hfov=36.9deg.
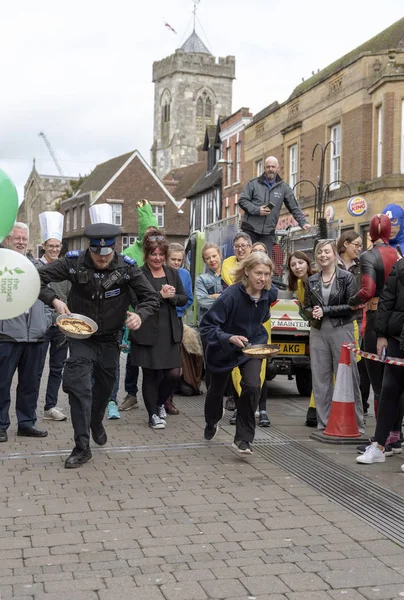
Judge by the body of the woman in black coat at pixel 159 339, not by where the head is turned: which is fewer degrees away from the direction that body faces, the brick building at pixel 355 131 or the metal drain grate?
the metal drain grate

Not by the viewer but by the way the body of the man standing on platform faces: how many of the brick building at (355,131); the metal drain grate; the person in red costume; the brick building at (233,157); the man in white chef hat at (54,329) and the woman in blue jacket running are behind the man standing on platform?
2

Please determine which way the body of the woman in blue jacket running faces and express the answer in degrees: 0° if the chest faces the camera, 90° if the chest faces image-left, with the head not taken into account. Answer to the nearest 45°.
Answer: approximately 315°

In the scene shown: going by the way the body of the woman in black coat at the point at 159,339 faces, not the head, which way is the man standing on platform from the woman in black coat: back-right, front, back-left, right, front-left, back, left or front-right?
left

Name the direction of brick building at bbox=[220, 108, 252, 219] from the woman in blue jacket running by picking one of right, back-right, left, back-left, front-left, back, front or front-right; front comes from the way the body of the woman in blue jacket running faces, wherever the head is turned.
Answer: back-left

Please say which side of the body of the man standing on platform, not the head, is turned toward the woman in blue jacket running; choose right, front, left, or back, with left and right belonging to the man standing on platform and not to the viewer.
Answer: front

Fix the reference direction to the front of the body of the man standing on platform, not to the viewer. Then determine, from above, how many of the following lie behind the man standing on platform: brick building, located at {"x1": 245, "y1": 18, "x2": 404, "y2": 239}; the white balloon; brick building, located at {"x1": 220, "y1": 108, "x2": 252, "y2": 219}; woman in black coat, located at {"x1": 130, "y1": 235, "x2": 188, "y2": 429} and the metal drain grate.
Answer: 2

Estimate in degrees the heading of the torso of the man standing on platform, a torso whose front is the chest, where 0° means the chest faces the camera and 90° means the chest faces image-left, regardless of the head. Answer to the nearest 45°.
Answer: approximately 0°

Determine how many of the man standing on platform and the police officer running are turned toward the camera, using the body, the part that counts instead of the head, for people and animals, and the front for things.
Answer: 2

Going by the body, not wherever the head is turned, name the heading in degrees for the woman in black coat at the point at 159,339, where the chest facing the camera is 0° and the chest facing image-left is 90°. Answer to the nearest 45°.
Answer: approximately 315°

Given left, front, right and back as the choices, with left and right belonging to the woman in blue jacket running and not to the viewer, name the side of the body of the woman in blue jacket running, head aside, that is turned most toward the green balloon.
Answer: right

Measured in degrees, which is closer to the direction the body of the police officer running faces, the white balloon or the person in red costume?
the white balloon
